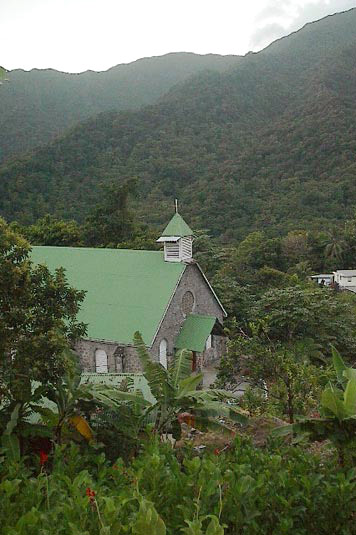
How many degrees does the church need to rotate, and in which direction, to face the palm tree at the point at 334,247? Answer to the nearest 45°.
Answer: approximately 90° to its left

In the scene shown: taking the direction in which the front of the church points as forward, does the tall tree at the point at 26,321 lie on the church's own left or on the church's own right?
on the church's own right

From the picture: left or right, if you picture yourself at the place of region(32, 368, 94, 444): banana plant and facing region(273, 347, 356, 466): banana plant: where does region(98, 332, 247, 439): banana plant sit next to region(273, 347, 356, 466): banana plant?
left

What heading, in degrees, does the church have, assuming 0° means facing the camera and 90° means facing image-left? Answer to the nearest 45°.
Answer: approximately 315°

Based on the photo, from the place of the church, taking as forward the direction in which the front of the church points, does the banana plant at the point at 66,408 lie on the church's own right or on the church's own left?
on the church's own right

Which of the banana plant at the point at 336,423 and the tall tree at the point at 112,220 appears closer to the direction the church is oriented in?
the banana plant
